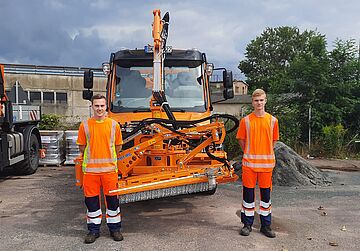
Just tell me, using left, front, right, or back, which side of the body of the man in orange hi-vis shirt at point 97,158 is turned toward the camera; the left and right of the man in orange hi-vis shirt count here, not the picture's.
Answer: front

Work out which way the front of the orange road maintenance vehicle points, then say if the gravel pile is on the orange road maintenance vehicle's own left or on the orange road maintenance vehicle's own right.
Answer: on the orange road maintenance vehicle's own left

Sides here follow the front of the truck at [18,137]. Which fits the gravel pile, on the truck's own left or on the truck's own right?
on the truck's own left

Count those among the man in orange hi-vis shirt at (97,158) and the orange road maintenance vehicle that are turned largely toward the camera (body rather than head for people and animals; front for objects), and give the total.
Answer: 2

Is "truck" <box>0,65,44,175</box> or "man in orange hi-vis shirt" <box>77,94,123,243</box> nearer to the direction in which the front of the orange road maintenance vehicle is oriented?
the man in orange hi-vis shirt

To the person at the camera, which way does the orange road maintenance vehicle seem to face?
facing the viewer

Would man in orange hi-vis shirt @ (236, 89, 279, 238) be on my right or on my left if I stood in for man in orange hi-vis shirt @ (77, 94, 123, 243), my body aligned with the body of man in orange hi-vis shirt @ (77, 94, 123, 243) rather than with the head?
on my left

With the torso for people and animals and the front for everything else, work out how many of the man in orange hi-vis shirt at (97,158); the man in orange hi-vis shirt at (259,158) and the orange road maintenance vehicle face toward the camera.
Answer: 3
